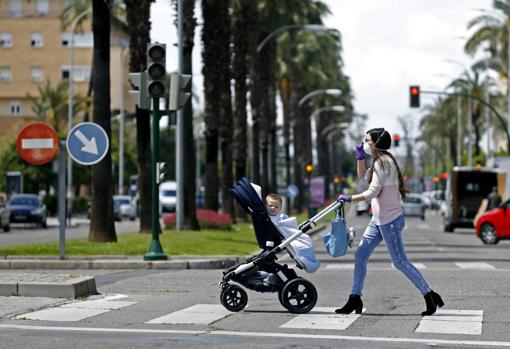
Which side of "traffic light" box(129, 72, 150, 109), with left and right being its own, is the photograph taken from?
left

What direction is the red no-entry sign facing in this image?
toward the camera

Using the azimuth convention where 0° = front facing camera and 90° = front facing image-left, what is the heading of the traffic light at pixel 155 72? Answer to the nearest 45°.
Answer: approximately 0°

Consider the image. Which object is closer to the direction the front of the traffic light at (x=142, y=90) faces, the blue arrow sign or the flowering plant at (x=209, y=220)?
the blue arrow sign
